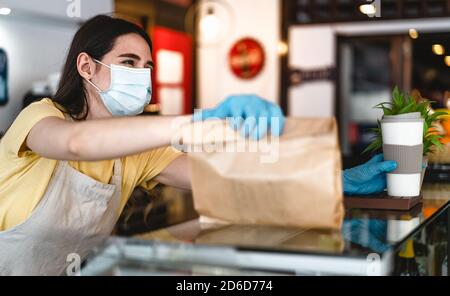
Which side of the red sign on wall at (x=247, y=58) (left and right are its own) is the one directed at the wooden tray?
front

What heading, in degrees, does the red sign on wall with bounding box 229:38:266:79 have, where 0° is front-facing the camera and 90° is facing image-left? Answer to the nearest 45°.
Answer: approximately 0°

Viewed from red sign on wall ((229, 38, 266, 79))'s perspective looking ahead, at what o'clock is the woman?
The woman is roughly at 12 o'clock from the red sign on wall.

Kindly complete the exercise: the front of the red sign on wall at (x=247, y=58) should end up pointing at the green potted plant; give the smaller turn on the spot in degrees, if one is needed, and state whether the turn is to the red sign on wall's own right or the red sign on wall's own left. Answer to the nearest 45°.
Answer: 0° — it already faces it
